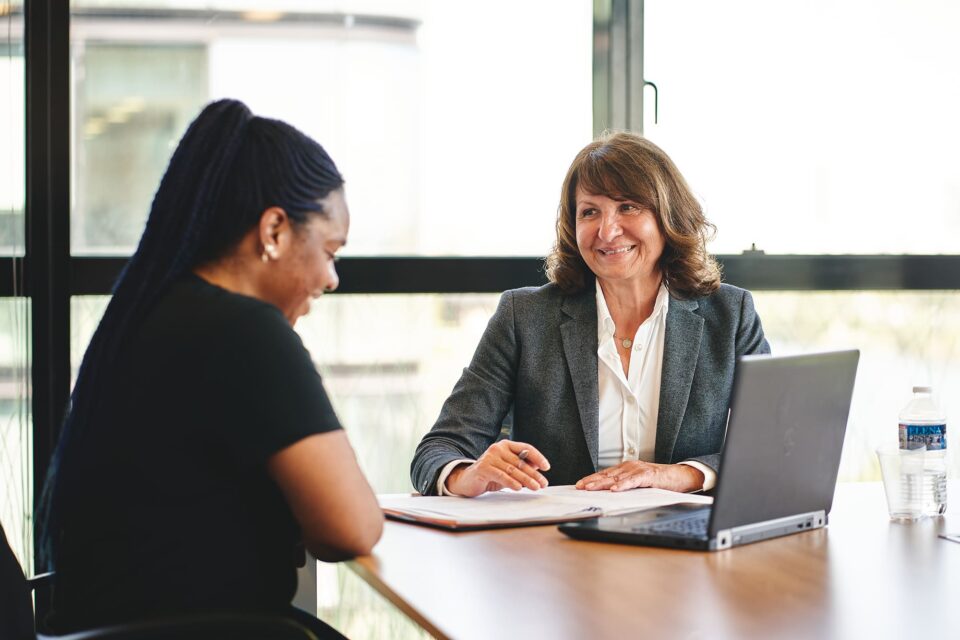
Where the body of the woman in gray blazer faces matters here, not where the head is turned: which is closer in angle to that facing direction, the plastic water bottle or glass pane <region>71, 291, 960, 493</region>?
the plastic water bottle

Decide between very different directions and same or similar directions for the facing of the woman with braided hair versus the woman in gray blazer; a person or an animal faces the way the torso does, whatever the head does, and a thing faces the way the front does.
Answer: very different directions

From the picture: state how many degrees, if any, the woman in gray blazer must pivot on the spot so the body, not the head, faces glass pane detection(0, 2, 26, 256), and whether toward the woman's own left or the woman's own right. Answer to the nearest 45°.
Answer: approximately 90° to the woman's own right

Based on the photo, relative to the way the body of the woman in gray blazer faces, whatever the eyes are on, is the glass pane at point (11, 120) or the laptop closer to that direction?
the laptop

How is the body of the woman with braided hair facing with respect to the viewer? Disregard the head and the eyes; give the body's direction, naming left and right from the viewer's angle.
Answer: facing away from the viewer and to the right of the viewer

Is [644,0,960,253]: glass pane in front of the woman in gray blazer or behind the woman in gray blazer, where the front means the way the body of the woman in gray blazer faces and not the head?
behind

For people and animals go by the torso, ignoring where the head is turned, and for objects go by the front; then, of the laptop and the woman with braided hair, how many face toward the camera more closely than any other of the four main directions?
0

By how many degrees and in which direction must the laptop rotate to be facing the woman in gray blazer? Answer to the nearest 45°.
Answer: approximately 45° to its right

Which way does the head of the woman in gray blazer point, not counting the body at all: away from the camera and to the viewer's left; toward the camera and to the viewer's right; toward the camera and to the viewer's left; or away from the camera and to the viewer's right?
toward the camera and to the viewer's left

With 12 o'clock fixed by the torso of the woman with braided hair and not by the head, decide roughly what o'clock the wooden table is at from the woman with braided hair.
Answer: The wooden table is roughly at 2 o'clock from the woman with braided hair.

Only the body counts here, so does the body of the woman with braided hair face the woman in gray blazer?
yes

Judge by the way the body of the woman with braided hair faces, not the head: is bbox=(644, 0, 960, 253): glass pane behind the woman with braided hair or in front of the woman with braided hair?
in front

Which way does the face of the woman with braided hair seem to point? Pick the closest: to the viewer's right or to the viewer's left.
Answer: to the viewer's right
